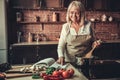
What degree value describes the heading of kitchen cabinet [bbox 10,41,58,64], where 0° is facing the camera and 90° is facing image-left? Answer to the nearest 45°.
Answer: approximately 0°

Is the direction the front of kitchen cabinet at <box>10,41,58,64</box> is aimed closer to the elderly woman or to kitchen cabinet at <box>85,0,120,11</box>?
the elderly woman

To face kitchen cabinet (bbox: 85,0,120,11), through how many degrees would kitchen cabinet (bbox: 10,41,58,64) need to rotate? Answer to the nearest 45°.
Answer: approximately 90° to its left

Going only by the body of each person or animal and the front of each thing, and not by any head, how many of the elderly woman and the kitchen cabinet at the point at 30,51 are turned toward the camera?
2

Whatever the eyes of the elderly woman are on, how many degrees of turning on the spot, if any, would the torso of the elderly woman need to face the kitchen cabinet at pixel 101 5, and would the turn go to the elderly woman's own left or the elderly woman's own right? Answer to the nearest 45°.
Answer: approximately 180°
